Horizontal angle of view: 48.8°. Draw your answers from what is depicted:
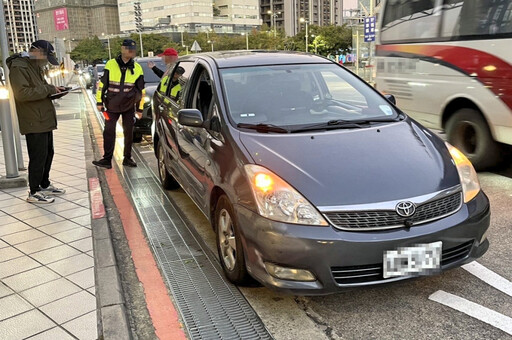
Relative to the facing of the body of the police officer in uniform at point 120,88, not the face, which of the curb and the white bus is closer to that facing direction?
the curb

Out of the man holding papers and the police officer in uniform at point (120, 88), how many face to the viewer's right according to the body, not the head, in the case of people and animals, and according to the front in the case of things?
1

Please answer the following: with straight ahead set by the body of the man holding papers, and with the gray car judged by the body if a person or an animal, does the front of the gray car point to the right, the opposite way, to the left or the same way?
to the right

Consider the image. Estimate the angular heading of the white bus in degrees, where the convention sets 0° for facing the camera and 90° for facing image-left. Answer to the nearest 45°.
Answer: approximately 315°

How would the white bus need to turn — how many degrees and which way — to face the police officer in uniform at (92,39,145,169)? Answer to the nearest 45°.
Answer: approximately 135° to its right

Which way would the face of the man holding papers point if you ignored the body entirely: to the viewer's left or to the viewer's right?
to the viewer's right

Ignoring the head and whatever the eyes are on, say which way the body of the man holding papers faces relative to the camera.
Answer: to the viewer's right

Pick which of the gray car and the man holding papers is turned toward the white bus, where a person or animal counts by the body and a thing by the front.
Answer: the man holding papers
